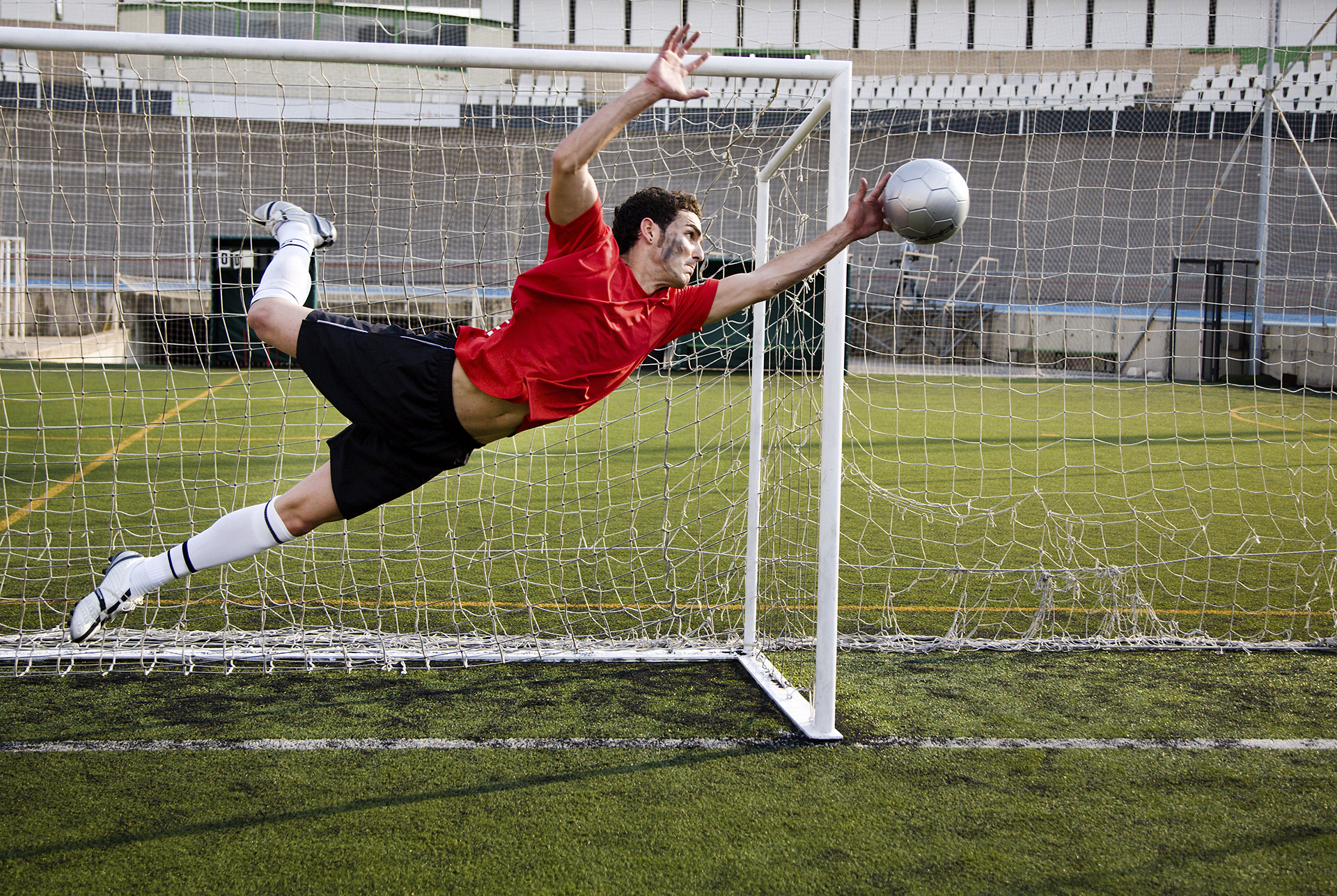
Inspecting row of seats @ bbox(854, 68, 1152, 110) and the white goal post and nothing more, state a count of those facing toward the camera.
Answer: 2

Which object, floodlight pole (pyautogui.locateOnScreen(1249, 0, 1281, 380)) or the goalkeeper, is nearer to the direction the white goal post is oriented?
the goalkeeper

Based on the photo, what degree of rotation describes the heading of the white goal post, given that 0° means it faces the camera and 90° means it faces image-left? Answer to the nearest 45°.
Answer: approximately 0°

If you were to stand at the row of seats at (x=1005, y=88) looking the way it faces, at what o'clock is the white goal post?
The white goal post is roughly at 12 o'clock from the row of seats.

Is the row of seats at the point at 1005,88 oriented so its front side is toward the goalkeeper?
yes

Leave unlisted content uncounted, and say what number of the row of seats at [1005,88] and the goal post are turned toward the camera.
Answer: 2

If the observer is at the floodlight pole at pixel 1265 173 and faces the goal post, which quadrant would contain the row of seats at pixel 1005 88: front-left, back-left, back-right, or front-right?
back-right

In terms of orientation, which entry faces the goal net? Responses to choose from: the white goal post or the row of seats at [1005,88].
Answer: the row of seats

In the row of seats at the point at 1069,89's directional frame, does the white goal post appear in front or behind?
in front

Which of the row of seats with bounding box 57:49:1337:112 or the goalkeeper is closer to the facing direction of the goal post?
the goalkeeper
